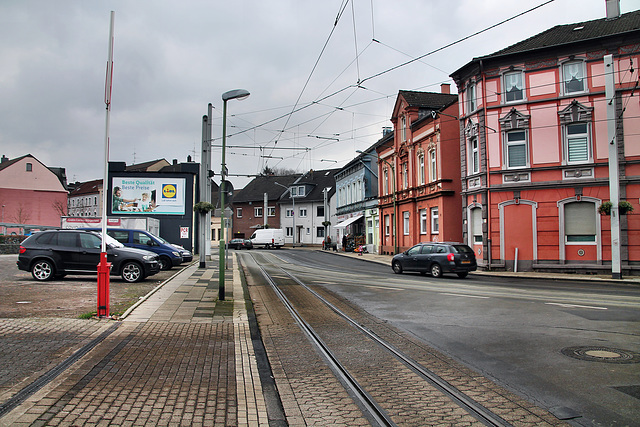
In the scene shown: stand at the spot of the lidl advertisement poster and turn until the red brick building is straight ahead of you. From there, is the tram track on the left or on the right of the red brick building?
right

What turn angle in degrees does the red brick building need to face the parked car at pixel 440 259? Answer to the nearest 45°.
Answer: approximately 45° to its left

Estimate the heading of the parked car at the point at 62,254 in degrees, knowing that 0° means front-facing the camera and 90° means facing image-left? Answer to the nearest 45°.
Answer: approximately 270°

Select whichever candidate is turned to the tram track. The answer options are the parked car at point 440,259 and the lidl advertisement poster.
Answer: the lidl advertisement poster

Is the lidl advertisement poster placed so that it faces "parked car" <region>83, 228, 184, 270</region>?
yes

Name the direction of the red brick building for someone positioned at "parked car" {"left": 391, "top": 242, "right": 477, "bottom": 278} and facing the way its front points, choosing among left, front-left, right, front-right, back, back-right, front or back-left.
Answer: front-right

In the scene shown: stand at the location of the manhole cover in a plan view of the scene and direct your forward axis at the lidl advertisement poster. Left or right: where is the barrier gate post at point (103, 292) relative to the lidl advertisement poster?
left

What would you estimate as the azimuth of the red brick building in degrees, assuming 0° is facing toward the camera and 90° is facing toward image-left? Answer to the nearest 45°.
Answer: approximately 45°

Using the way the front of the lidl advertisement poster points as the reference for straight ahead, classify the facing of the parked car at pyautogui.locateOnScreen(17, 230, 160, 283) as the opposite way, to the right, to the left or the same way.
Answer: to the left

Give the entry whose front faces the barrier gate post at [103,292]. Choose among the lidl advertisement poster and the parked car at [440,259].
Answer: the lidl advertisement poster

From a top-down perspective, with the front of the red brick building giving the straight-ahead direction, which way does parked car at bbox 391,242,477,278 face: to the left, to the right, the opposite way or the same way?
to the right
